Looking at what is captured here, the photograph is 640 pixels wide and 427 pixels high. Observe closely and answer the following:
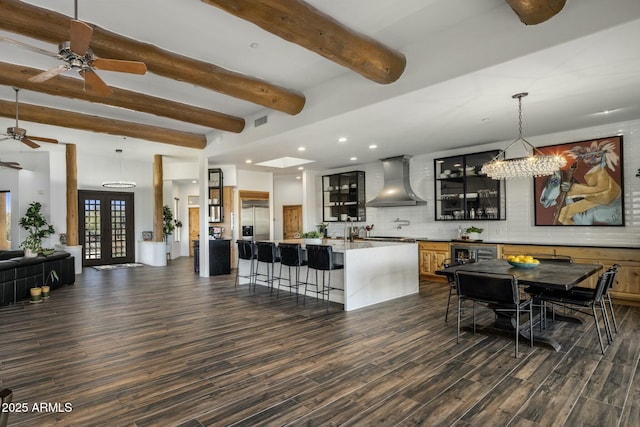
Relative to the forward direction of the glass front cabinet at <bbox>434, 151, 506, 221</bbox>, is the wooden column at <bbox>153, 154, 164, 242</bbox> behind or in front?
in front

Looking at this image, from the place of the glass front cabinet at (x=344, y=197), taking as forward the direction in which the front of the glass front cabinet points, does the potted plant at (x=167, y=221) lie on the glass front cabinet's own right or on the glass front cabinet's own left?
on the glass front cabinet's own right

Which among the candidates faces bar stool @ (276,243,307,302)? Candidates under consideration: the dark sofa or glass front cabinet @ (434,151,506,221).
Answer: the glass front cabinet

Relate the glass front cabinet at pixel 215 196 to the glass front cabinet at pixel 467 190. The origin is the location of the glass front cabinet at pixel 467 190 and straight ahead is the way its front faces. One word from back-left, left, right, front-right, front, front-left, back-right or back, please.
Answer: front-right

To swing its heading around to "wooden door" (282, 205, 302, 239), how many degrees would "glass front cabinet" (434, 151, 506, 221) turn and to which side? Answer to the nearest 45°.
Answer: approximately 90° to its right

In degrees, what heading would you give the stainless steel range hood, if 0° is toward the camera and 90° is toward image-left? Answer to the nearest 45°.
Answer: approximately 45°

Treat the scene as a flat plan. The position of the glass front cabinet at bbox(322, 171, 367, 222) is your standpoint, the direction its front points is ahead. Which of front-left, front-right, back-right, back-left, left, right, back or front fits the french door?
front-right

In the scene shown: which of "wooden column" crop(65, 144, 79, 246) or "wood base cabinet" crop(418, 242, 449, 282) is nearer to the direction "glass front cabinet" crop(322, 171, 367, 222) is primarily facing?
the wooden column

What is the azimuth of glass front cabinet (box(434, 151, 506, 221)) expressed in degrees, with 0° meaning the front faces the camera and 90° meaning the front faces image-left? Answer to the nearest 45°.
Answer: approximately 45°

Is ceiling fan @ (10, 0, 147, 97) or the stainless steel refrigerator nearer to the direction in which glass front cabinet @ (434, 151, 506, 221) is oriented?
the ceiling fan

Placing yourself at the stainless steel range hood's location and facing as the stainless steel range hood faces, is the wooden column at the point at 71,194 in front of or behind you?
in front
